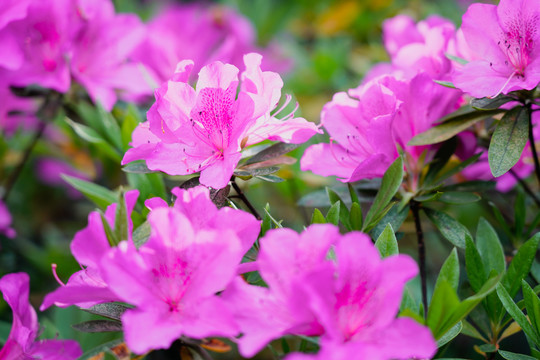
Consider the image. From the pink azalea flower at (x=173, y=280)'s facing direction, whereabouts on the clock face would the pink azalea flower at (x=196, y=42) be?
the pink azalea flower at (x=196, y=42) is roughly at 6 o'clock from the pink azalea flower at (x=173, y=280).

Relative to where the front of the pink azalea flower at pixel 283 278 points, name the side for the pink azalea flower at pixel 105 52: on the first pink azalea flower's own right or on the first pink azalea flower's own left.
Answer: on the first pink azalea flower's own right

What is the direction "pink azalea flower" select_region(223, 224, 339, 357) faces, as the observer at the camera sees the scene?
facing the viewer and to the left of the viewer

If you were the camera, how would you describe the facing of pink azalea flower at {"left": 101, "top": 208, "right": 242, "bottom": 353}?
facing the viewer

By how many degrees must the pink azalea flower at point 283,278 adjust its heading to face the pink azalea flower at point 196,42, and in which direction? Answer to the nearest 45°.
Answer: approximately 135° to its right

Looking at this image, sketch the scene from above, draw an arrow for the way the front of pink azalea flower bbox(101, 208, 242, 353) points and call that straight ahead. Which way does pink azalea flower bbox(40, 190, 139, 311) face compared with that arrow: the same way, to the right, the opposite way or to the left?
to the right

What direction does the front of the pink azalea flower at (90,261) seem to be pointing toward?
to the viewer's left
